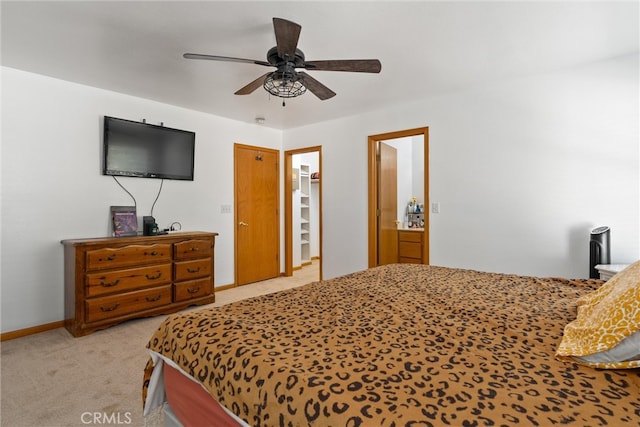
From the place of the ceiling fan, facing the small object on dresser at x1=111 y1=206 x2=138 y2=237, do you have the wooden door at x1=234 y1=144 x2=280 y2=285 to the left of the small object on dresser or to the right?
right

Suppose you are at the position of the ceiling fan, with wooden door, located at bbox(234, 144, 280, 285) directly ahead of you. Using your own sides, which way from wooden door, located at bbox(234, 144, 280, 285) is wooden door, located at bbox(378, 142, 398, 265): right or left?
right

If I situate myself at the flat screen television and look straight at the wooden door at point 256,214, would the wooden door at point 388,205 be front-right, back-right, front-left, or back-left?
front-right

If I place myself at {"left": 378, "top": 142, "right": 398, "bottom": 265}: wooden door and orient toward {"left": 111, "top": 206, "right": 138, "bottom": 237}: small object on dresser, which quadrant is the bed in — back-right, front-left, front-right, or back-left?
front-left

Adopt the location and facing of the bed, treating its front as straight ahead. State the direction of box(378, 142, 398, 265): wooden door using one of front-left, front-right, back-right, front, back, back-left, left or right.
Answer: front-right

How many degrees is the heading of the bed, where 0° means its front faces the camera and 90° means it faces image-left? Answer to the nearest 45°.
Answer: approximately 135°

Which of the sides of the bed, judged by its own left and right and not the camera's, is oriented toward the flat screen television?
front

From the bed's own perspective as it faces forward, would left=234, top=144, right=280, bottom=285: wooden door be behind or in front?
in front

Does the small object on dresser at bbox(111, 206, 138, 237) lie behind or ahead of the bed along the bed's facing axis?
ahead

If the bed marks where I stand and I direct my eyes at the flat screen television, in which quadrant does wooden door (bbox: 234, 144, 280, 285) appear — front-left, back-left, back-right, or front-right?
front-right
